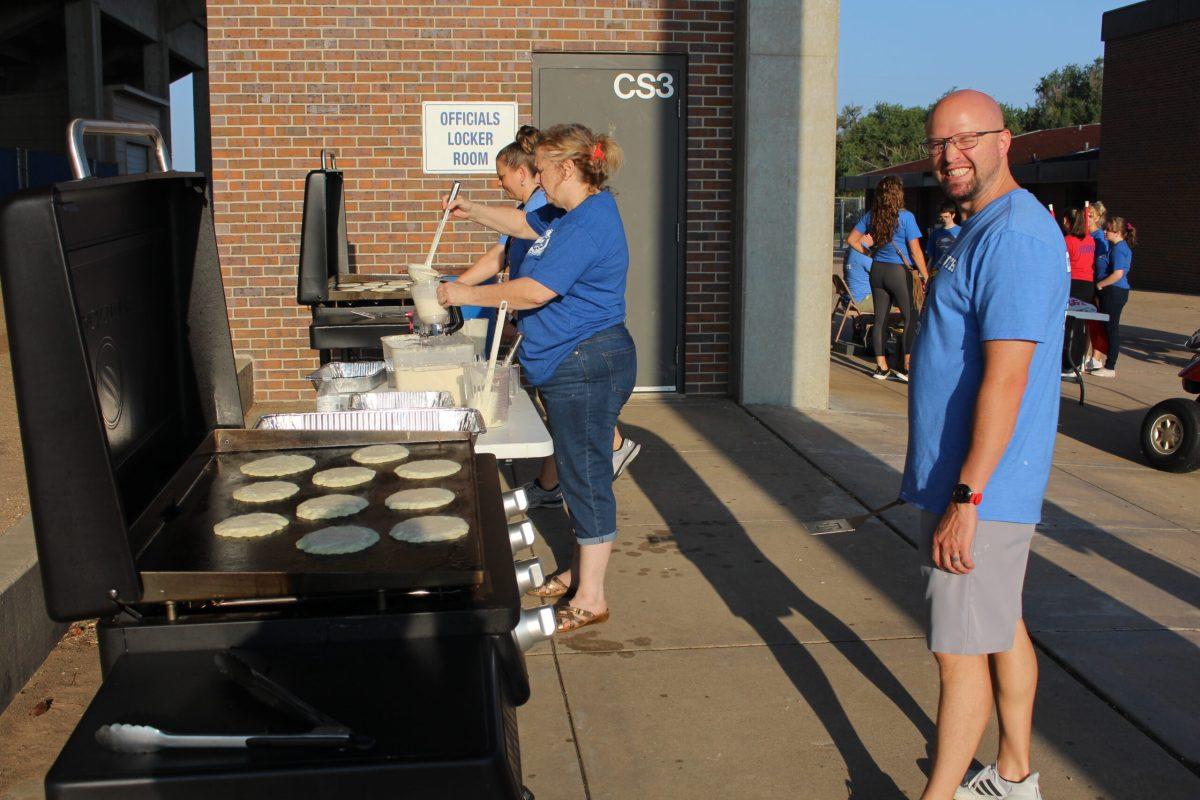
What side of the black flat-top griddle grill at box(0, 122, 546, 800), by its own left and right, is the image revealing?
right

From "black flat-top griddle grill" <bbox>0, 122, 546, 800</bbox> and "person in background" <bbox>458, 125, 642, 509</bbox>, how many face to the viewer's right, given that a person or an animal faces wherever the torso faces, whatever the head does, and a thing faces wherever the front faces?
1

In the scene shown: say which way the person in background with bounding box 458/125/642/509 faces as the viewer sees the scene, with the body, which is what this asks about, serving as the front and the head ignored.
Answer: to the viewer's left

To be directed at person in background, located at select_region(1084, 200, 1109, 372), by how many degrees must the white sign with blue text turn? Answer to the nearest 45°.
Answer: approximately 135° to its left

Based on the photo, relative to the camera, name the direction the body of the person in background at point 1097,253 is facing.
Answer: to the viewer's left

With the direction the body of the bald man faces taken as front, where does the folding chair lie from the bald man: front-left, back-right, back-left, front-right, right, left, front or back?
right

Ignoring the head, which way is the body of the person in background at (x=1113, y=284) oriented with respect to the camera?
to the viewer's left

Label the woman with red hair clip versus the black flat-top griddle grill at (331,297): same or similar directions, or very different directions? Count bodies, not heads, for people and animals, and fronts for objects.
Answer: very different directions

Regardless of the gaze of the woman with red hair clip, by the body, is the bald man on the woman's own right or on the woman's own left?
on the woman's own left

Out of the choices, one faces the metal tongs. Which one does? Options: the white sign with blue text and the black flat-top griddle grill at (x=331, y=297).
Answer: the white sign with blue text

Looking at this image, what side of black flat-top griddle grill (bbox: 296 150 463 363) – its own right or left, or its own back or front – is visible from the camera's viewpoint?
right

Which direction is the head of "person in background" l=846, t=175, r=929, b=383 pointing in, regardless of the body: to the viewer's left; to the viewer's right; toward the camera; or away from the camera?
away from the camera

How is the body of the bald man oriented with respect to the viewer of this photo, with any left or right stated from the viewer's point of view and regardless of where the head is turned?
facing to the left of the viewer

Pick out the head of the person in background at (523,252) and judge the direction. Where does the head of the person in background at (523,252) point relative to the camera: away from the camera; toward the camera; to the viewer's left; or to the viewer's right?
to the viewer's left

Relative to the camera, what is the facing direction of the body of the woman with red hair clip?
to the viewer's left
